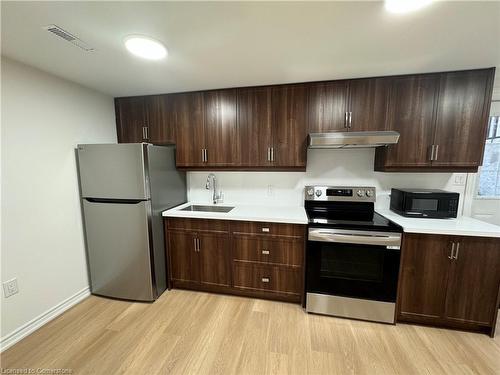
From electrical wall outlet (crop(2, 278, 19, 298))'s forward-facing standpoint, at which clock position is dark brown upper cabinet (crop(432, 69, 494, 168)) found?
The dark brown upper cabinet is roughly at 12 o'clock from the electrical wall outlet.

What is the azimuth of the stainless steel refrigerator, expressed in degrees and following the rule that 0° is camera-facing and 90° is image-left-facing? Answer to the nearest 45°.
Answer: approximately 45°

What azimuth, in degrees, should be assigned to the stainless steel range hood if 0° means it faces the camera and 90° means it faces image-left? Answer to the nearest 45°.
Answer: approximately 0°

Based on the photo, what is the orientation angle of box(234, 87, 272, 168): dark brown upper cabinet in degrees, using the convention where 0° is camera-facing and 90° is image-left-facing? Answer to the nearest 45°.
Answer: approximately 0°
